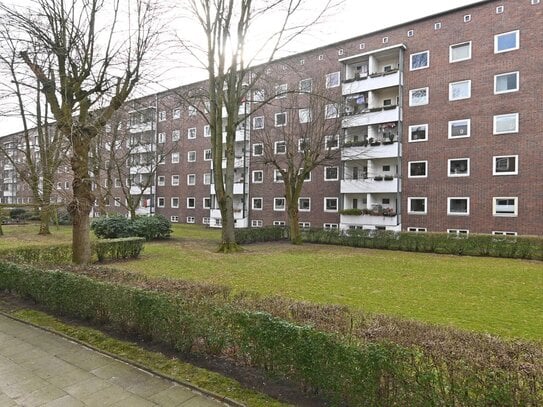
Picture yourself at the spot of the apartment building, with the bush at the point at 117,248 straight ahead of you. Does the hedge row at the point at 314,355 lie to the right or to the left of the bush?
left

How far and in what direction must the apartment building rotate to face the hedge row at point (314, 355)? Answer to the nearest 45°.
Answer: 0° — it already faces it

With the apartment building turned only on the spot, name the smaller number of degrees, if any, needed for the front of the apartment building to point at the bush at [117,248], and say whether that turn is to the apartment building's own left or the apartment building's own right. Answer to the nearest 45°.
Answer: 0° — it already faces it

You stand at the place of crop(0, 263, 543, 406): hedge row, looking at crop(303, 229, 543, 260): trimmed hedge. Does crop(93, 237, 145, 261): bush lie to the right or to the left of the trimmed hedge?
left

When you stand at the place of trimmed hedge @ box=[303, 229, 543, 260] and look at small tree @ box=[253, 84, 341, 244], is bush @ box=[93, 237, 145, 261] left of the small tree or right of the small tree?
left

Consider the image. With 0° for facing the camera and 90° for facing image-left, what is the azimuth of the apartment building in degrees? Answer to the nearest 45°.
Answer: approximately 45°
